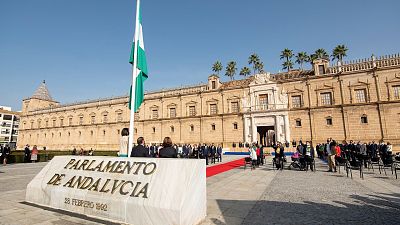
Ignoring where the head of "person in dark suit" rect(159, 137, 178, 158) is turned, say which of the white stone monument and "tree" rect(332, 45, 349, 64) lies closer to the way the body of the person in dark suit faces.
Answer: the tree

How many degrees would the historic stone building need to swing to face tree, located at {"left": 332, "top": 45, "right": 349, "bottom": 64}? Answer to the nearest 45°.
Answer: approximately 180°

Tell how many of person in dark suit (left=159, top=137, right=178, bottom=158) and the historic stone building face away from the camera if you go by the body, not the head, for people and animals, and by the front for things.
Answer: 1

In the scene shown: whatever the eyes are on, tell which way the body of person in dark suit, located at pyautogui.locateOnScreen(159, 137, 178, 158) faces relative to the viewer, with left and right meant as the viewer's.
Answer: facing away from the viewer

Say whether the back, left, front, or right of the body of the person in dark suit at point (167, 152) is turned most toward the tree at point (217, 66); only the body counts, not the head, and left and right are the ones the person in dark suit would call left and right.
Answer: front

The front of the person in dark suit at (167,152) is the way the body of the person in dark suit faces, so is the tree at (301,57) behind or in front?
in front

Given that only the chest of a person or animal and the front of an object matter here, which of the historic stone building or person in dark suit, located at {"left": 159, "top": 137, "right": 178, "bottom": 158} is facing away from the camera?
the person in dark suit

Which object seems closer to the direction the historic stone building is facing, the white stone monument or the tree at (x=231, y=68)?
the white stone monument

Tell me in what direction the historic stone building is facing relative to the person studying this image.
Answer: facing the viewer and to the left of the viewer

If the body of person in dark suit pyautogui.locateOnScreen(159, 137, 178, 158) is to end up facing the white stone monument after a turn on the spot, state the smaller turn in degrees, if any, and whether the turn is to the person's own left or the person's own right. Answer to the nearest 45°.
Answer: approximately 135° to the person's own left
